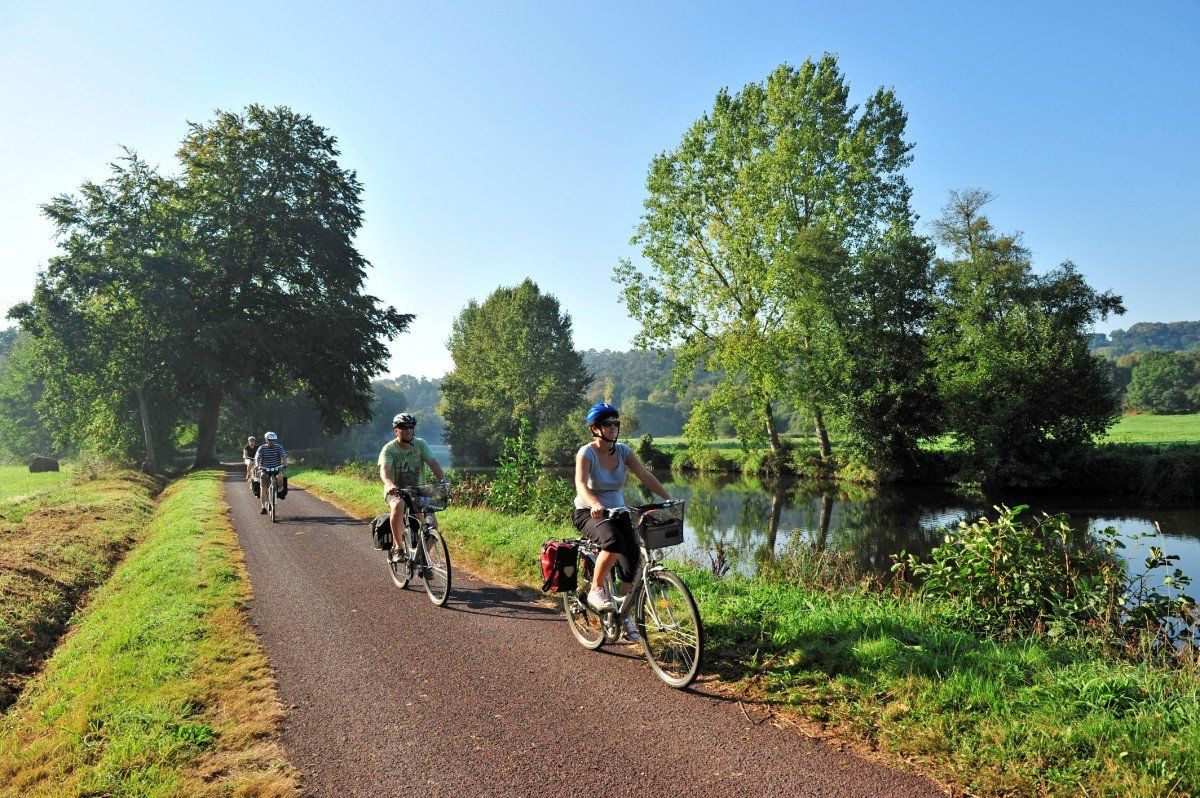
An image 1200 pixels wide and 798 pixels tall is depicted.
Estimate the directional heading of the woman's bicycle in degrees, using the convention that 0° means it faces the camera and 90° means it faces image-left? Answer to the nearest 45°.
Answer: approximately 315°

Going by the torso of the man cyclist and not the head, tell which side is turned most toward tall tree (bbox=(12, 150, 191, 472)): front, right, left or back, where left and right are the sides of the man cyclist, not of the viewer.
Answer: back

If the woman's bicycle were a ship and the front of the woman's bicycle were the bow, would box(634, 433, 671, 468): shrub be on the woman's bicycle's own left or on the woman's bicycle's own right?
on the woman's bicycle's own left

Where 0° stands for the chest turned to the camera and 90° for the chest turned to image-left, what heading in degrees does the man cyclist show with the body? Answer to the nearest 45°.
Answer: approximately 315°

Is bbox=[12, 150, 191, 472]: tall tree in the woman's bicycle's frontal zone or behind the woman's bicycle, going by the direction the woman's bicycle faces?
behind

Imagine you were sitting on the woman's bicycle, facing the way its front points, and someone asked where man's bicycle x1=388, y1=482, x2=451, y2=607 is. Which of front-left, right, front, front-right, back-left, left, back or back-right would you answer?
back

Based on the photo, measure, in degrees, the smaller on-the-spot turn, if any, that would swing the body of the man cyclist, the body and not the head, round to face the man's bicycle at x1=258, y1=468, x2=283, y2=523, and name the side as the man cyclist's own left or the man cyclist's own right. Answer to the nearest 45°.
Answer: approximately 135° to the man cyclist's own left

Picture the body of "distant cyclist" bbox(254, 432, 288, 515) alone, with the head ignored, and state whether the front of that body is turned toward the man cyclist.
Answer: yes
